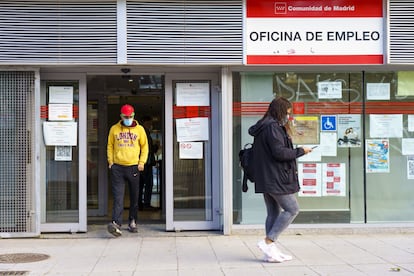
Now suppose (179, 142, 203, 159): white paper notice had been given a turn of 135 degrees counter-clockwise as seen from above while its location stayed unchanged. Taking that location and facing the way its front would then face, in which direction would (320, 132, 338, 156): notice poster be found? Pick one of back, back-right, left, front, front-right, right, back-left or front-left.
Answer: front-right

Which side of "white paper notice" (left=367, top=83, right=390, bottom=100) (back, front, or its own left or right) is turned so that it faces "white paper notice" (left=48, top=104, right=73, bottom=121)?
right

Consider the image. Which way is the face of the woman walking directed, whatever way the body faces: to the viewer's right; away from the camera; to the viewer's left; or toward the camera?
to the viewer's right

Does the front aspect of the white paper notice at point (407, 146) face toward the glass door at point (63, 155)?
no

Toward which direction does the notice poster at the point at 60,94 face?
toward the camera

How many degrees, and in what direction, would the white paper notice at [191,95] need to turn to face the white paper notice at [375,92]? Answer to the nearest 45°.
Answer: approximately 90° to its left

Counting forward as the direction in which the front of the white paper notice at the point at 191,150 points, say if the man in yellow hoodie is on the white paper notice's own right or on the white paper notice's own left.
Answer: on the white paper notice's own right

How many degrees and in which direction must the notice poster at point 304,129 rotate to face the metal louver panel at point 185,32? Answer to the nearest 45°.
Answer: approximately 45° to its right

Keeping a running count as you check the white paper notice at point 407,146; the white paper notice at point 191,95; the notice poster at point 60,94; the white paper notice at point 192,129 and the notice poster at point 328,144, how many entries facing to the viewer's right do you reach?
0

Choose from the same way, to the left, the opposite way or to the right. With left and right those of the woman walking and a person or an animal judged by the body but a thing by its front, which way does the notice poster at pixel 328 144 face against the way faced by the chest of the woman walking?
to the right

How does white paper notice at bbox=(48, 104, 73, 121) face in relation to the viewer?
toward the camera

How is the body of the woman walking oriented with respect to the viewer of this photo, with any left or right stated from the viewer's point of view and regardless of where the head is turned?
facing to the right of the viewer

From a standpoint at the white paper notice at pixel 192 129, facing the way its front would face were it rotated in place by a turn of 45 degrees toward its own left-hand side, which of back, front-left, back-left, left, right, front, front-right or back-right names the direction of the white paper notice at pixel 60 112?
back-right

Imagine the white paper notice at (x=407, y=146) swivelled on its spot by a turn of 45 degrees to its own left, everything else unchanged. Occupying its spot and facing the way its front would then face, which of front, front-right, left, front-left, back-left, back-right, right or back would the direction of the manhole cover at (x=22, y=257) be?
right

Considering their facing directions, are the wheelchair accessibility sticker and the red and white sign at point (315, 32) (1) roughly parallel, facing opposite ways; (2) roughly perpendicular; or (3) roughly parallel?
roughly parallel

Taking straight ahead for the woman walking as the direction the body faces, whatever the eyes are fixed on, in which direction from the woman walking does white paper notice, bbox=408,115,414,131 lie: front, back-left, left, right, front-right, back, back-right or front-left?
front-left

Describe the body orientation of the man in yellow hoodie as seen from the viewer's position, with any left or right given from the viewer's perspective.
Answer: facing the viewer

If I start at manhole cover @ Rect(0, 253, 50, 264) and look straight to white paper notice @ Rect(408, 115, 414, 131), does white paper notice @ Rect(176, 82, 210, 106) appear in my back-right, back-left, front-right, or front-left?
front-left

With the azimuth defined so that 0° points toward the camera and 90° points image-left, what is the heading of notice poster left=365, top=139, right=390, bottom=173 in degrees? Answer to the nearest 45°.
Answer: approximately 0°

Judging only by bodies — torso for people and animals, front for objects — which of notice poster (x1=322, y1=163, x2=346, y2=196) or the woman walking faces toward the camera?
the notice poster

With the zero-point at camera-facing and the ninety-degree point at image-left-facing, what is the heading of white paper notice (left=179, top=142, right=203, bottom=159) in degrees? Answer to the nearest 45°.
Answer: approximately 0°

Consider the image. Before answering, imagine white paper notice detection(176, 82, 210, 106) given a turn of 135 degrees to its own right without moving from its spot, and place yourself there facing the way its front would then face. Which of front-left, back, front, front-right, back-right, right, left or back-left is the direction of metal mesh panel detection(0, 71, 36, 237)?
front-left
